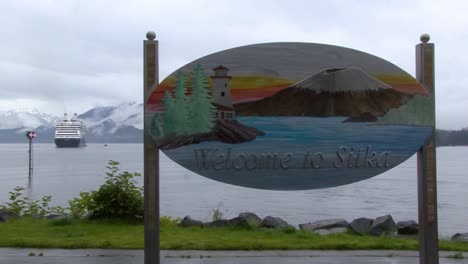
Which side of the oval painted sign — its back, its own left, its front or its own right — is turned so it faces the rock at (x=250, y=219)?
back

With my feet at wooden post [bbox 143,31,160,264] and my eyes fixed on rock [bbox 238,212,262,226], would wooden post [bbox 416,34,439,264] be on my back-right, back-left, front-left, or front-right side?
front-right

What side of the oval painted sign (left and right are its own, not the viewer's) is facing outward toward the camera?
front

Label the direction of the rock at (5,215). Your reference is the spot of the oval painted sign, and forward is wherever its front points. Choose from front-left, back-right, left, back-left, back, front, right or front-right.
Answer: back-right

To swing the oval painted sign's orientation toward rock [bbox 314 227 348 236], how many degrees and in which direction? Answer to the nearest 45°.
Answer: approximately 180°

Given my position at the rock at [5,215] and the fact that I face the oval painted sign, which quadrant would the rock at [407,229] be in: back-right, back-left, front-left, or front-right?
front-left

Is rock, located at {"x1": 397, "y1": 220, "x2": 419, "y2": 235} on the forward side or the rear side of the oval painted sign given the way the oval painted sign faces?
on the rear side

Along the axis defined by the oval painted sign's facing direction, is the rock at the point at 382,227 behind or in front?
behind
